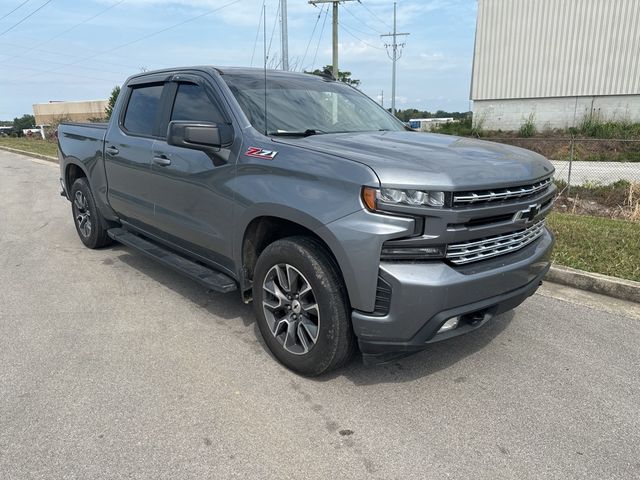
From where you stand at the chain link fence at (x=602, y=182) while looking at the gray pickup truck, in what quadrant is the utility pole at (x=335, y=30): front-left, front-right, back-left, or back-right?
back-right

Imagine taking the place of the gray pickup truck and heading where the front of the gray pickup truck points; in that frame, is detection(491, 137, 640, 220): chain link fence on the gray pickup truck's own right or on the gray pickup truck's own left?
on the gray pickup truck's own left

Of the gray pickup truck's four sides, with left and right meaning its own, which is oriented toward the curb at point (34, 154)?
back

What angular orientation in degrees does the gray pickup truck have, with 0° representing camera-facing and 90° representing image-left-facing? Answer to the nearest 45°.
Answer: approximately 315°

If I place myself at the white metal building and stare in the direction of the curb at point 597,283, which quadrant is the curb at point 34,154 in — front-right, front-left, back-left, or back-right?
front-right

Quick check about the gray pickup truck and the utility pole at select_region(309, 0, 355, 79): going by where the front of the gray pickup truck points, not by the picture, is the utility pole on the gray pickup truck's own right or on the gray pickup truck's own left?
on the gray pickup truck's own left

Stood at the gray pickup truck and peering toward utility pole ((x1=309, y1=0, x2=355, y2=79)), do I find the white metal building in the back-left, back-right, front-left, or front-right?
front-right

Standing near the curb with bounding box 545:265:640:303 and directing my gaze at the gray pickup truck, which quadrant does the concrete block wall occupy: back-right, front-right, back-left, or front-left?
back-right

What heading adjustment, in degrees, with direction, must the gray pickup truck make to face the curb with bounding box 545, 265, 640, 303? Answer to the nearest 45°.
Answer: approximately 90° to its left

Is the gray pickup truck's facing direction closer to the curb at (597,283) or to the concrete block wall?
the curb

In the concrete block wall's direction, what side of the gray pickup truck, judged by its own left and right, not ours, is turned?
left
